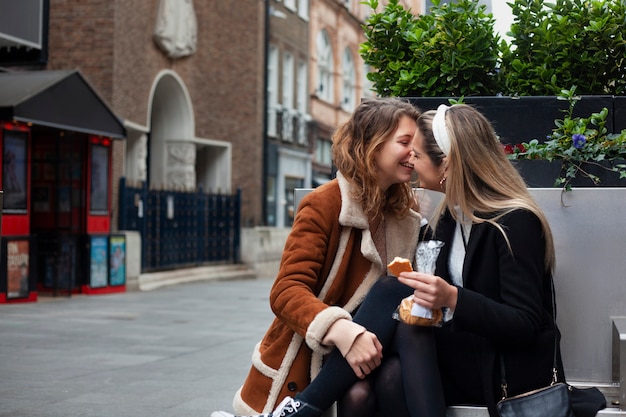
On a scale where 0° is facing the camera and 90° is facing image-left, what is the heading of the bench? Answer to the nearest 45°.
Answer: approximately 0°
